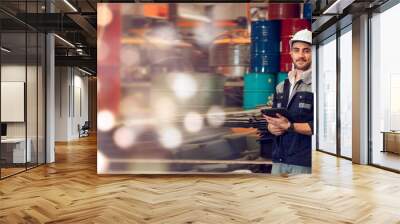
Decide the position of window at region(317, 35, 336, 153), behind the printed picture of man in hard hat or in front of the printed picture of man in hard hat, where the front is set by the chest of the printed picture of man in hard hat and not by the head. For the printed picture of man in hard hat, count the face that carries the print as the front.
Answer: behind
